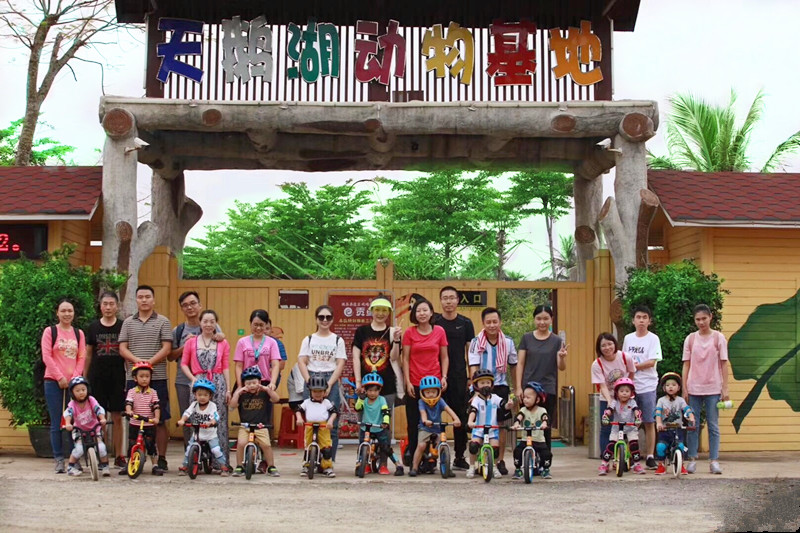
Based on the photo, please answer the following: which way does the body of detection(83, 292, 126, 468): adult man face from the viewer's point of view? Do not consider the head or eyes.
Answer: toward the camera

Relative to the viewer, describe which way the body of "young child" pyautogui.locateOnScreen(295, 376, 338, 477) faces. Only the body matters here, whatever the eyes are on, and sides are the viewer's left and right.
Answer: facing the viewer

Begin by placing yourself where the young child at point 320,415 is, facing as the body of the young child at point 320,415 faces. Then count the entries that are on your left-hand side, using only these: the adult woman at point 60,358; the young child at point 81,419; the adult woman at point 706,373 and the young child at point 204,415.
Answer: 1

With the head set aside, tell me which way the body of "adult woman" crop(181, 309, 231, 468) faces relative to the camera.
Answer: toward the camera

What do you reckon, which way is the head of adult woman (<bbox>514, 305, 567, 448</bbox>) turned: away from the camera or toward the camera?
toward the camera

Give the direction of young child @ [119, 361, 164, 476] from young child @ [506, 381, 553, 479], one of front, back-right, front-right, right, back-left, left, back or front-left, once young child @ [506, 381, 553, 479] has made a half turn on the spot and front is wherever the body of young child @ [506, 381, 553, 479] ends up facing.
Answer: left

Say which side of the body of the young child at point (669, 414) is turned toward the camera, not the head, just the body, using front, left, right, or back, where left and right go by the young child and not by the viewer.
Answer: front

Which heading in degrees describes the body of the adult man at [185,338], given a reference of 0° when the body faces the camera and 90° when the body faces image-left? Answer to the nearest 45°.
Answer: approximately 0°

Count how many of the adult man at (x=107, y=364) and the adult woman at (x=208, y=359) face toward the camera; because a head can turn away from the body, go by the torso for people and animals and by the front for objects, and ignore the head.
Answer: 2

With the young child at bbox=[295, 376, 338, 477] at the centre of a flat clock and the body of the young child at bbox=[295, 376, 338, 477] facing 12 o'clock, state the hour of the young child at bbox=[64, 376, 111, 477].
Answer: the young child at bbox=[64, 376, 111, 477] is roughly at 3 o'clock from the young child at bbox=[295, 376, 338, 477].

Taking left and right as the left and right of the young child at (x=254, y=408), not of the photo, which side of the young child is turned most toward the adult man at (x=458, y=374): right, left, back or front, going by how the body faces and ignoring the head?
left
